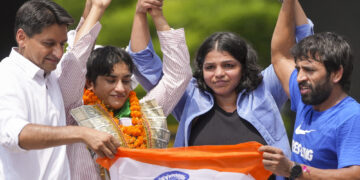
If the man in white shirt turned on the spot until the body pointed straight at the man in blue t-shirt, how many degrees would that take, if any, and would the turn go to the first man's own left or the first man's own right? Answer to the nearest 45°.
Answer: approximately 45° to the first man's own left

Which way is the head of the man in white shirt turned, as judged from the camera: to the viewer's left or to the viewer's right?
to the viewer's right

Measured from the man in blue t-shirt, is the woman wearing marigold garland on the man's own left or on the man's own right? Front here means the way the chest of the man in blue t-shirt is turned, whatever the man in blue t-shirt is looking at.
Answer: on the man's own right

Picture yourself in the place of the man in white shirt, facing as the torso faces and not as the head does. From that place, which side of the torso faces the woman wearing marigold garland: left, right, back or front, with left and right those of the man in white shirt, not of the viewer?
left

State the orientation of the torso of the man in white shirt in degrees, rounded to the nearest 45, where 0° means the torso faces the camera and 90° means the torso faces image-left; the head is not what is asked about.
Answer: approximately 315°

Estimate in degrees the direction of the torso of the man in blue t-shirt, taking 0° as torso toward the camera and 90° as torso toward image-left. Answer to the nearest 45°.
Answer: approximately 45°

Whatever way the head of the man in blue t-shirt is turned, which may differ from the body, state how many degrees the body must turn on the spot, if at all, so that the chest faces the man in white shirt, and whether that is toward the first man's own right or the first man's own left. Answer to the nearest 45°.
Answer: approximately 45° to the first man's own right

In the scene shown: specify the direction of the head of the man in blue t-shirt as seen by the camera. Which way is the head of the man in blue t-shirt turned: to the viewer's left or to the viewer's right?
to the viewer's left
